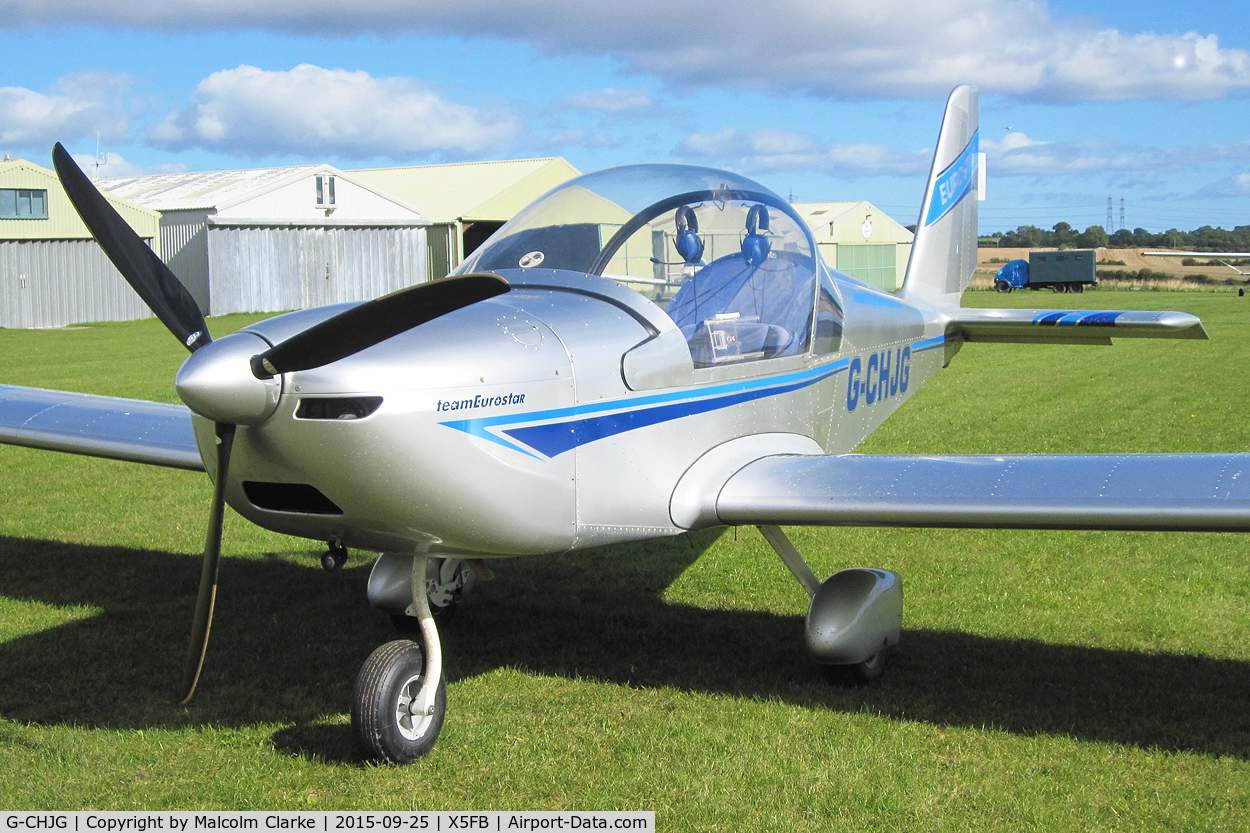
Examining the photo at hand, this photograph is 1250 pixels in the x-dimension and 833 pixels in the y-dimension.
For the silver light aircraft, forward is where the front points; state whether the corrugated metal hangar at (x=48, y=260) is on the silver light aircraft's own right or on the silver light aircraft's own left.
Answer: on the silver light aircraft's own right

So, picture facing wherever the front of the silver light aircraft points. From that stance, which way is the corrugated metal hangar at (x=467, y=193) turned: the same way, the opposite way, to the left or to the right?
to the left

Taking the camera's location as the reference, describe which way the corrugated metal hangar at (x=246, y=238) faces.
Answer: facing the viewer and to the right of the viewer

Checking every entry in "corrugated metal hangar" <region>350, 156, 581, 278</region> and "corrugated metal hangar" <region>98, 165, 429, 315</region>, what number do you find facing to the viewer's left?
0

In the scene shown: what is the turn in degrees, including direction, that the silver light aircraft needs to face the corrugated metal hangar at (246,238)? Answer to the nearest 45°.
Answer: approximately 135° to its right

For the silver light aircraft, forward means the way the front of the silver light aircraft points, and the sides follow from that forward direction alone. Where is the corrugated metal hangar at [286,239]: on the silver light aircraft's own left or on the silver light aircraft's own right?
on the silver light aircraft's own right

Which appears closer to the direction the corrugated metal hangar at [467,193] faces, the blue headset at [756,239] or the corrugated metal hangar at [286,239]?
the blue headset

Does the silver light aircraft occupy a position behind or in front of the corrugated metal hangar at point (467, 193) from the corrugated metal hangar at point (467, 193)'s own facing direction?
in front

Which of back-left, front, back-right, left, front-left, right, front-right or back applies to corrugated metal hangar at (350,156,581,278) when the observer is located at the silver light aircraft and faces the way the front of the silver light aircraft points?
back-right

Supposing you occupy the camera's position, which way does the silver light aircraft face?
facing the viewer and to the left of the viewer
